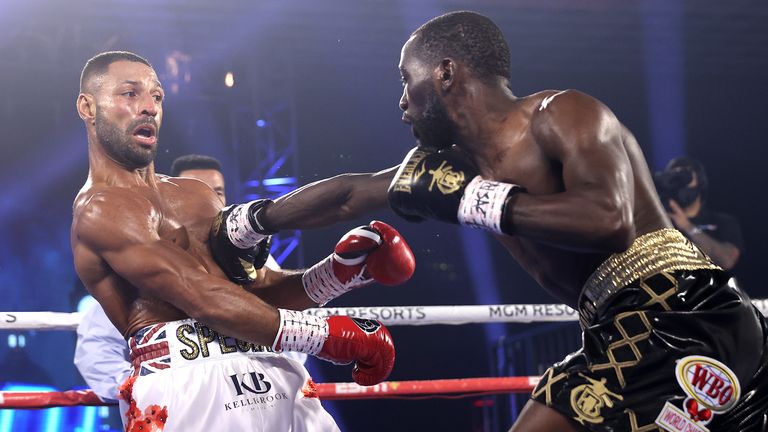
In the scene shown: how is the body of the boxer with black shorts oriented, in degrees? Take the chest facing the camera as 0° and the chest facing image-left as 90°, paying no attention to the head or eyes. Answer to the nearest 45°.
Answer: approximately 90°

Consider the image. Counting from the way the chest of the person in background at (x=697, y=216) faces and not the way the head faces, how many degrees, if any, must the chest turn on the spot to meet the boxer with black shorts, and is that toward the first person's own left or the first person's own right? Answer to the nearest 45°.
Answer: approximately 45° to the first person's own left

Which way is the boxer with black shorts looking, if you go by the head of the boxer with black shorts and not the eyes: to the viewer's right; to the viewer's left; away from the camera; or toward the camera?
to the viewer's left

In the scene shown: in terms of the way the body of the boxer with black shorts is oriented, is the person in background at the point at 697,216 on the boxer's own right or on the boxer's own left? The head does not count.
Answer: on the boxer's own right
